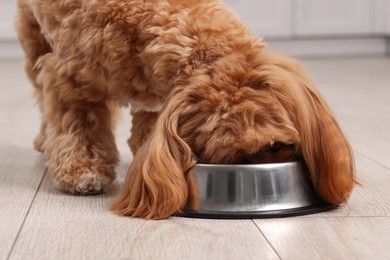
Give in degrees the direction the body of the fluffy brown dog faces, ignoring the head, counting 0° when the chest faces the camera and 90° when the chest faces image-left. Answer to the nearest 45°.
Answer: approximately 315°
